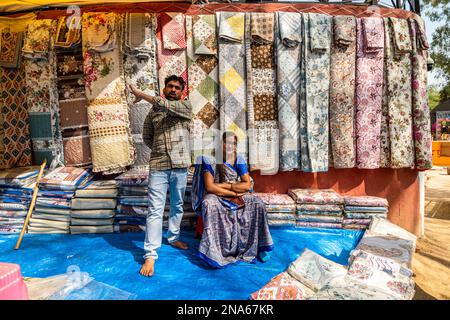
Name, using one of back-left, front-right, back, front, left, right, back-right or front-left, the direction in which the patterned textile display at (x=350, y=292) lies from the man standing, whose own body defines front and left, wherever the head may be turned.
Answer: front-left

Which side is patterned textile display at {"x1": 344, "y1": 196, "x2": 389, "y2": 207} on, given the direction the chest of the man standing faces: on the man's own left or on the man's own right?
on the man's own left

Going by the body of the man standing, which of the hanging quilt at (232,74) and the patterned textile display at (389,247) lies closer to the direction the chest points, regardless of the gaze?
the patterned textile display

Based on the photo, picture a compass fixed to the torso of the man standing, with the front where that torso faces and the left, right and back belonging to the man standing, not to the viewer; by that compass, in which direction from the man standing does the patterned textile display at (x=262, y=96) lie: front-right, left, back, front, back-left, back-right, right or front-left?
back-left

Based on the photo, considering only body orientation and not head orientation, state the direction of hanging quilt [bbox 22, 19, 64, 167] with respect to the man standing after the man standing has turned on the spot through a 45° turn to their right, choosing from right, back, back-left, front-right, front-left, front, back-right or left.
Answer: right

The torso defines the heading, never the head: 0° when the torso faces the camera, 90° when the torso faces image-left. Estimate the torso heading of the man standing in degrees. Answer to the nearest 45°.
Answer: approximately 0°

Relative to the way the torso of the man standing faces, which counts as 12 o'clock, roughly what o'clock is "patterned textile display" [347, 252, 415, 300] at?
The patterned textile display is roughly at 10 o'clock from the man standing.

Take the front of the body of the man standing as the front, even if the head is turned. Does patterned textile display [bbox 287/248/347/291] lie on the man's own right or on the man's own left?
on the man's own left

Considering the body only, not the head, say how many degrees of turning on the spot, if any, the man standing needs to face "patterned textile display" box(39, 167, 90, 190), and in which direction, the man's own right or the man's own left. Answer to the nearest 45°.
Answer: approximately 135° to the man's own right

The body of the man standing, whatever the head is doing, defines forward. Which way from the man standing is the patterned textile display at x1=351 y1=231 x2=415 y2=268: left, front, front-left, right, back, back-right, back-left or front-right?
left
